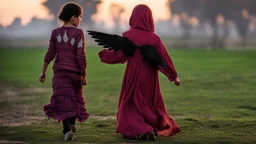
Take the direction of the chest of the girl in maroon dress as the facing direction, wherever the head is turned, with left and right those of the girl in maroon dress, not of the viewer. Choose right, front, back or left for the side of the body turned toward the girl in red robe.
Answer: right

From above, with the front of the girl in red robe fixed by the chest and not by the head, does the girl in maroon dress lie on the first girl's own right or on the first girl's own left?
on the first girl's own left

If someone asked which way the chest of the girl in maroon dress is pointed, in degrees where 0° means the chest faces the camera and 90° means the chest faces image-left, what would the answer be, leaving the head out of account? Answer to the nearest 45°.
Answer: approximately 180°

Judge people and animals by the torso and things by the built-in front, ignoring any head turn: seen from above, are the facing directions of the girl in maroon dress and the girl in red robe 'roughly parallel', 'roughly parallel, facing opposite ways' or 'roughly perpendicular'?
roughly parallel

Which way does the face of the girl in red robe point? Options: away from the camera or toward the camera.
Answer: away from the camera

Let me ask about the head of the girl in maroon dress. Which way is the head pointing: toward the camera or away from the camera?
away from the camera

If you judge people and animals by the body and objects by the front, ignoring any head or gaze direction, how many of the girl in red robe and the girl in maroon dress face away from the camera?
2

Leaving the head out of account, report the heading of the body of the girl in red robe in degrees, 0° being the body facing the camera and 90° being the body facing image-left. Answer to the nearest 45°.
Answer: approximately 180°
